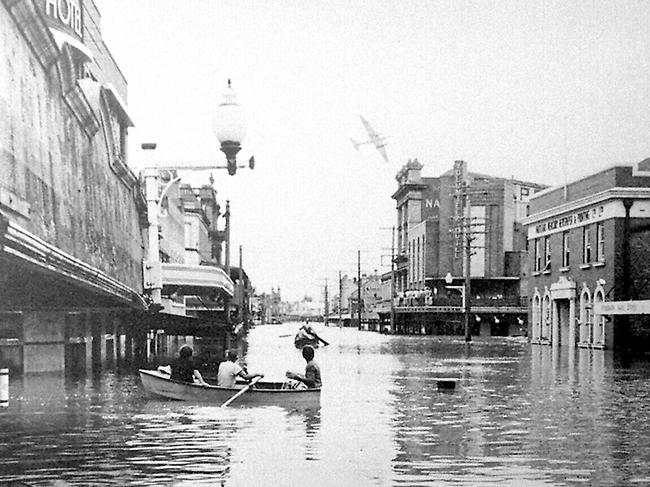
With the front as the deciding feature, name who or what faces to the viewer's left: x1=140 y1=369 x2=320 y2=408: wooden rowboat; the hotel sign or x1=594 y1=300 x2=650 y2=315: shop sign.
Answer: the wooden rowboat

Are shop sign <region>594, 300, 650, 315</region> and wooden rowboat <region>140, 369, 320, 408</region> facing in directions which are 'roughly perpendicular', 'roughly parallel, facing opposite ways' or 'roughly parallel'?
roughly perpendicular

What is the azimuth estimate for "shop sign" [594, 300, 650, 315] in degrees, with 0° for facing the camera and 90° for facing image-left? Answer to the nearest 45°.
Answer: approximately 0°

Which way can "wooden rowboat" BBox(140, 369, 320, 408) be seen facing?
to the viewer's left

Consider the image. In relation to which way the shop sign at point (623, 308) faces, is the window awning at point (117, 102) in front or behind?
in front

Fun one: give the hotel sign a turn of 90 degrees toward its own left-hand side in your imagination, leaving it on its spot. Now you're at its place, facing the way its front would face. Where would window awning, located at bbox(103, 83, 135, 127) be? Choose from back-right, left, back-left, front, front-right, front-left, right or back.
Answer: front-left

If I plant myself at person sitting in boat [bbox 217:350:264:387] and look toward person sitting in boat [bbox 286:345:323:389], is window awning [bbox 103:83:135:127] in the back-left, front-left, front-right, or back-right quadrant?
back-left

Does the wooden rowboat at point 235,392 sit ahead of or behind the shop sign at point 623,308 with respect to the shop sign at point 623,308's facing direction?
ahead
